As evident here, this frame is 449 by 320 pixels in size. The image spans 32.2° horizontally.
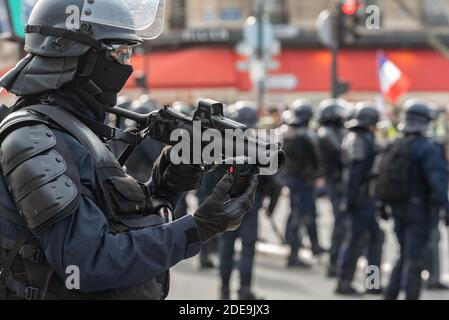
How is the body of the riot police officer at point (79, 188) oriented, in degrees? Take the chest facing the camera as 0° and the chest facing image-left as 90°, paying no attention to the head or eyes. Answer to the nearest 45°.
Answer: approximately 270°

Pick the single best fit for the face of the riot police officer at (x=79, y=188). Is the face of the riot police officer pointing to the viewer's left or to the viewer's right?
to the viewer's right

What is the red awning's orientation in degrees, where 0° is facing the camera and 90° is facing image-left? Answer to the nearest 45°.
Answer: approximately 0°

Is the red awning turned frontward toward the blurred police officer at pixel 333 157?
yes

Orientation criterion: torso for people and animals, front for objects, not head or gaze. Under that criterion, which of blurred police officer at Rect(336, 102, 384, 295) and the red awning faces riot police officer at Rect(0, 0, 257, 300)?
the red awning

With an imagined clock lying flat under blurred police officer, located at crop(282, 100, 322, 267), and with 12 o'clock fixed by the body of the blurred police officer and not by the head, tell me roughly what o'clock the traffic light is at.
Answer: The traffic light is roughly at 11 o'clock from the blurred police officer.

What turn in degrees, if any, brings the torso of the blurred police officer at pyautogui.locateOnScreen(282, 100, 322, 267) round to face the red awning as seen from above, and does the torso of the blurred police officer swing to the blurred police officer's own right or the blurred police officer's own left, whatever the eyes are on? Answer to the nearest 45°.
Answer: approximately 45° to the blurred police officer's own left
